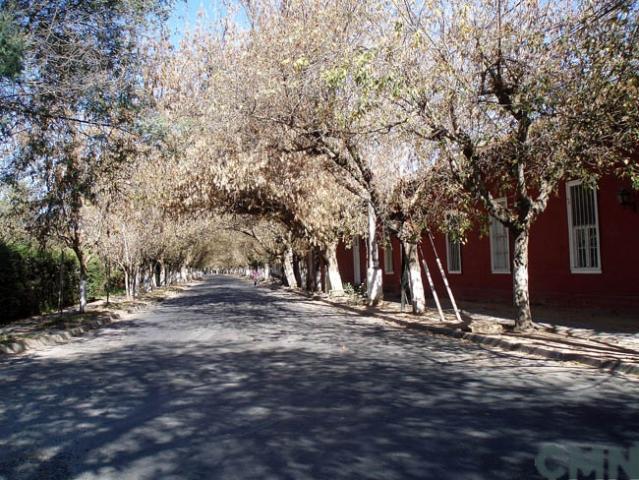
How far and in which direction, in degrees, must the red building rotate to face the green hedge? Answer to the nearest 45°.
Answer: approximately 45° to its right

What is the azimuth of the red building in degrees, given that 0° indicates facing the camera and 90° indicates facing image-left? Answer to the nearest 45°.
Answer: approximately 45°

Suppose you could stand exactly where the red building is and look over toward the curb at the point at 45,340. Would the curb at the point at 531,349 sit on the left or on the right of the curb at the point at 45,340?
left

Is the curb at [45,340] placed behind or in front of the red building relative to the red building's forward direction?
in front
